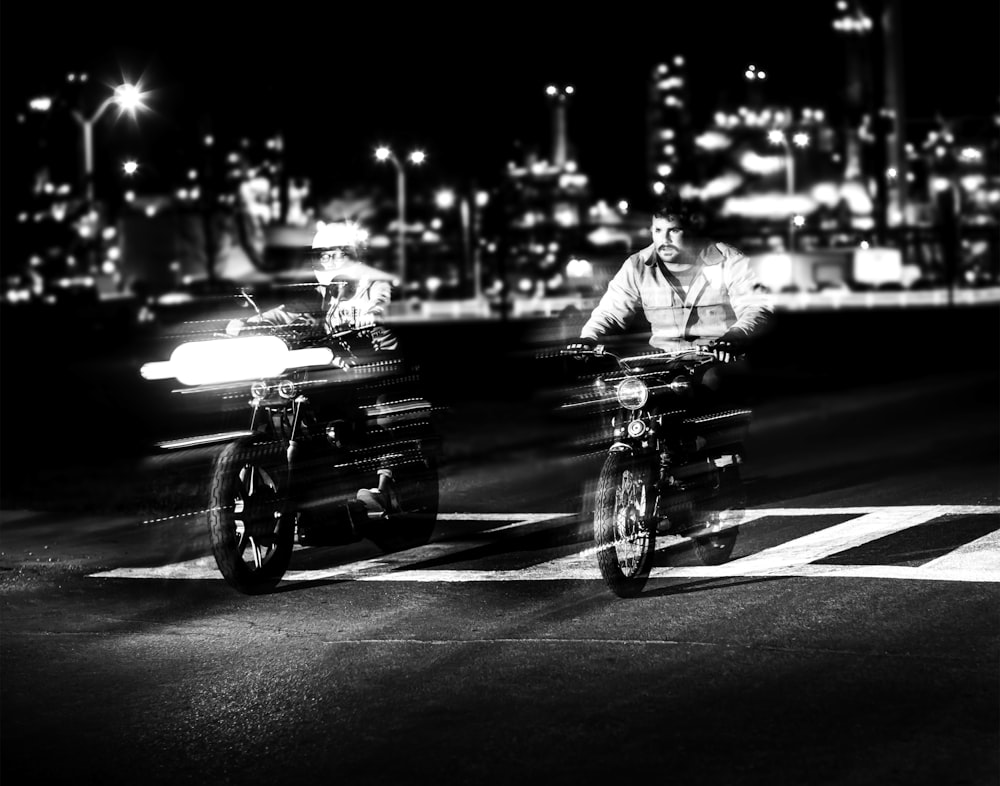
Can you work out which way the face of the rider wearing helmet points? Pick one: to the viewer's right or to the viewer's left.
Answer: to the viewer's left

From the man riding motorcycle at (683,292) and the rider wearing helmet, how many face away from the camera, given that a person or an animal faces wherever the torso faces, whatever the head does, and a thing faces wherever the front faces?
0

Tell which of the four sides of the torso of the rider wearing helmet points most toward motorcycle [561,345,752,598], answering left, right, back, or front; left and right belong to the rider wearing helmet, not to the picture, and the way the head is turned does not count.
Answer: left

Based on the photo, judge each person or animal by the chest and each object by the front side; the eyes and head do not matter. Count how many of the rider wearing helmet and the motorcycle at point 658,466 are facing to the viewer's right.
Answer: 0

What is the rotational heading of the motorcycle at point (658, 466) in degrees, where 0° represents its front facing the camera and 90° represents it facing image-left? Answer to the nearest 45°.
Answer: approximately 45°

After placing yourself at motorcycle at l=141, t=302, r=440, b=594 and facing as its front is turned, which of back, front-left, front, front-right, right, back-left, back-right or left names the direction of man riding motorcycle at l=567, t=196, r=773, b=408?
back-left

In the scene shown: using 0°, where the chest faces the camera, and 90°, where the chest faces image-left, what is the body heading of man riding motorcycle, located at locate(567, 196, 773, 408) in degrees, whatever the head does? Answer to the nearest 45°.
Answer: approximately 45°

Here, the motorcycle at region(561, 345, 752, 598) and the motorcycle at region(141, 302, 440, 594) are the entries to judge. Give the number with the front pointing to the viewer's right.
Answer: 0

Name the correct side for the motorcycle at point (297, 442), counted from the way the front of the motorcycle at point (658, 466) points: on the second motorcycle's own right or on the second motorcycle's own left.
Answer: on the second motorcycle's own right
